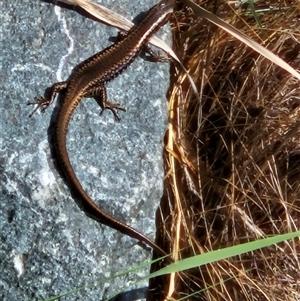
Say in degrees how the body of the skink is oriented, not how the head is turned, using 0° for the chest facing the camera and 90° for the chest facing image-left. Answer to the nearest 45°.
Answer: approximately 225°
